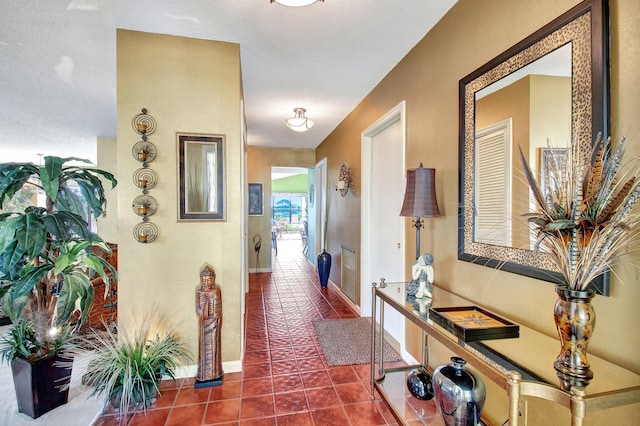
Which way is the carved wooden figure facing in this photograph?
toward the camera

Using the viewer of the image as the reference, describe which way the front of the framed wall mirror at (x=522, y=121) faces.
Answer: facing the viewer and to the left of the viewer

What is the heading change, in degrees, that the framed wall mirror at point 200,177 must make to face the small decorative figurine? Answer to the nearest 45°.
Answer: approximately 45° to its left

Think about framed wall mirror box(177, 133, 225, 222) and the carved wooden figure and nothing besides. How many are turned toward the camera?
2

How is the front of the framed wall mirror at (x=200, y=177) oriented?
toward the camera

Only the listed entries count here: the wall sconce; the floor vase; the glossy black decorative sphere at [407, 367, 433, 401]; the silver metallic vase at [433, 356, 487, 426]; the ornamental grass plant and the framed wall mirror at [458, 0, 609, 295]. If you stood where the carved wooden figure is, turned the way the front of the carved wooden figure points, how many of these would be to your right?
1

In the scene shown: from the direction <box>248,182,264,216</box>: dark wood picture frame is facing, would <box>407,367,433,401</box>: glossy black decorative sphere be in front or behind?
in front

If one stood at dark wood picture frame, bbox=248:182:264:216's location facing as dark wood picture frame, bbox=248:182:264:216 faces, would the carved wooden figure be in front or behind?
in front

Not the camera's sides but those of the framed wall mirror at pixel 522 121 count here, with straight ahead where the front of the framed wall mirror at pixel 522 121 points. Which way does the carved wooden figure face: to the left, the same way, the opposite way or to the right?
to the left

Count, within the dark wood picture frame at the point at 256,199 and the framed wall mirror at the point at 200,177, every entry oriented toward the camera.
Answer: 2

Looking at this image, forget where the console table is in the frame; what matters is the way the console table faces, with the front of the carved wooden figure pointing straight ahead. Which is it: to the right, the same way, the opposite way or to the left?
to the right

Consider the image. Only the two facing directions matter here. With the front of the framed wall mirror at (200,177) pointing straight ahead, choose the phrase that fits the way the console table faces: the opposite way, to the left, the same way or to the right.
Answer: to the right

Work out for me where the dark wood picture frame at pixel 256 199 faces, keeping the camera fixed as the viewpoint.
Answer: facing the viewer

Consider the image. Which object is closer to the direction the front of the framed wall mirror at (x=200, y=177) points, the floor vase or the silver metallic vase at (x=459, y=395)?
the silver metallic vase

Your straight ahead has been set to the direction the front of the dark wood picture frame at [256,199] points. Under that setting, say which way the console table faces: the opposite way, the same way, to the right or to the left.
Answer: to the right
